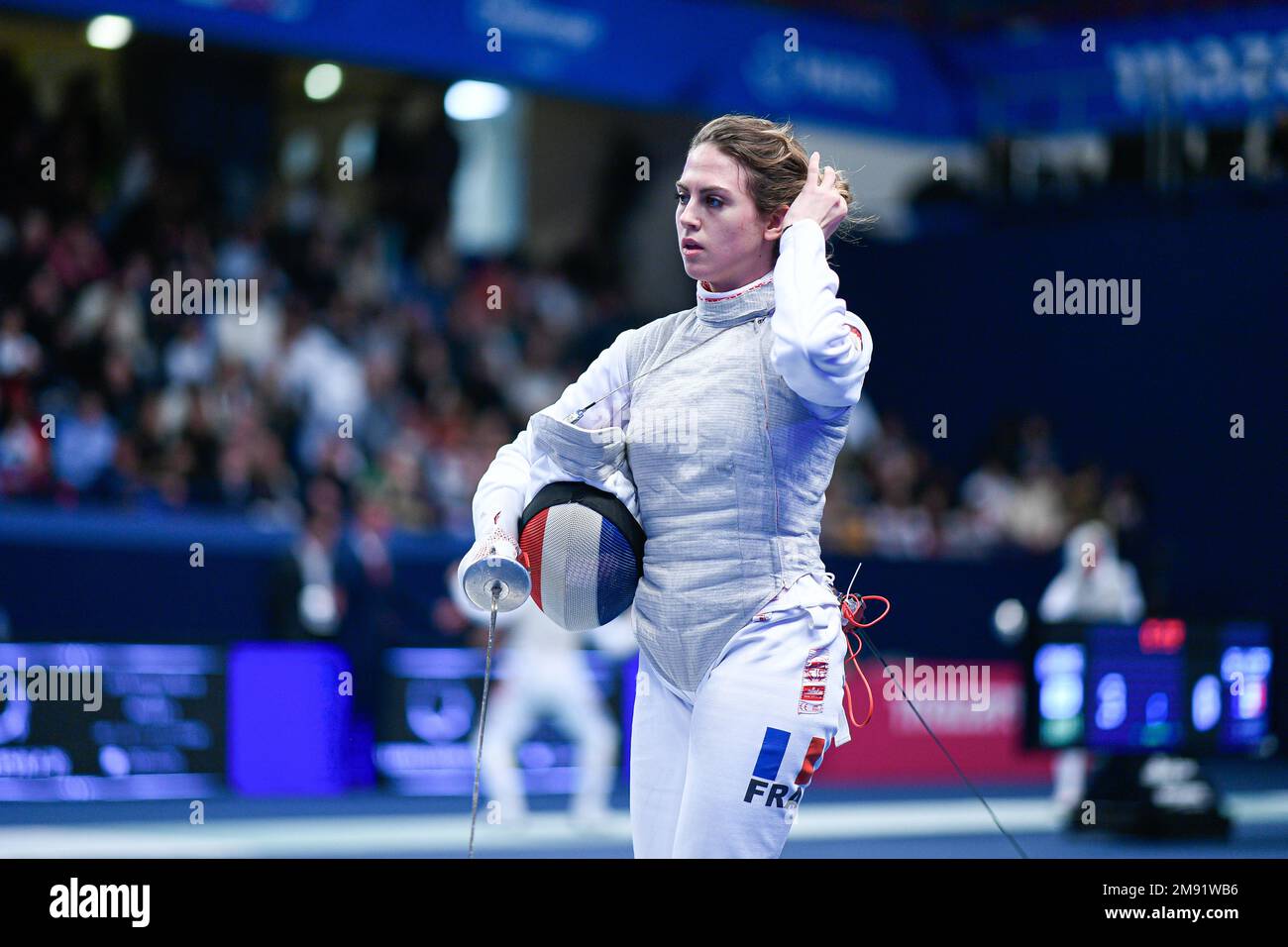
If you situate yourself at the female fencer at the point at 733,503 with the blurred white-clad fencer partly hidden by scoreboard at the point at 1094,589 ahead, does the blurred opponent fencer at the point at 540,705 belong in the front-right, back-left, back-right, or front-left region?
front-left

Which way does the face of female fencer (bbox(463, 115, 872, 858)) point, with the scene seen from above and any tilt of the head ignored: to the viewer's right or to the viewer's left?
to the viewer's left

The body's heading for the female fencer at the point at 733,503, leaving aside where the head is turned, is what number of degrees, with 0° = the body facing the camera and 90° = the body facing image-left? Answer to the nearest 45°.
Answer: approximately 45°

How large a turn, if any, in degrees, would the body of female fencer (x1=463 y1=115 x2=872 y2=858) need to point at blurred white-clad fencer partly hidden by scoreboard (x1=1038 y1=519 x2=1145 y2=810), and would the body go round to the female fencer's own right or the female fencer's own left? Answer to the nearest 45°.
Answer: approximately 135° to the female fencer's own right

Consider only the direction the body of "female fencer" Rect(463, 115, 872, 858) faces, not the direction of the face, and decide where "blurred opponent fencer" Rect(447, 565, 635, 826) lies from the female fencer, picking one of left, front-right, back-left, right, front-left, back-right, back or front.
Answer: back-right

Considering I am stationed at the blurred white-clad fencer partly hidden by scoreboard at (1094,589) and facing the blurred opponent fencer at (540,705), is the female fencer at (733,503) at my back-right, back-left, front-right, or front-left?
front-left

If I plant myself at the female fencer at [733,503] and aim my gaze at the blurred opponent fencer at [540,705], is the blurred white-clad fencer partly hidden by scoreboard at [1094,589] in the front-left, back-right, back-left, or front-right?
front-right
